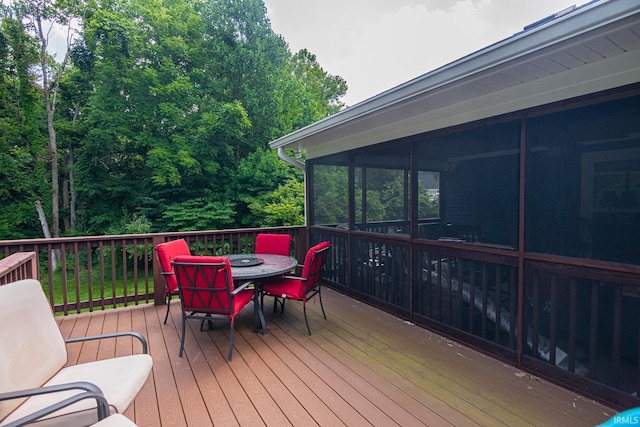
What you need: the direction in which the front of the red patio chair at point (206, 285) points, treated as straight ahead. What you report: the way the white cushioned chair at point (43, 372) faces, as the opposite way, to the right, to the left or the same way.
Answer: to the right

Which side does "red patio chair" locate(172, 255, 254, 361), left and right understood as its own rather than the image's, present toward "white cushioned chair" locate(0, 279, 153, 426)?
back

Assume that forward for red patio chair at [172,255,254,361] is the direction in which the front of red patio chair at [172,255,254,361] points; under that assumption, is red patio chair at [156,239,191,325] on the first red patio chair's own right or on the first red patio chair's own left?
on the first red patio chair's own left

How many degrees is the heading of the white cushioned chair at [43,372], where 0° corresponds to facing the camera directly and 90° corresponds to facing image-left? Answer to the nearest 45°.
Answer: approximately 315°

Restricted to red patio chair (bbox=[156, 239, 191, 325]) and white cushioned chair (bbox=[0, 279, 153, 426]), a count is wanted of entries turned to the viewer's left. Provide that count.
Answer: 0

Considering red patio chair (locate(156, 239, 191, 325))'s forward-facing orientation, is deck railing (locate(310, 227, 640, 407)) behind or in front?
in front

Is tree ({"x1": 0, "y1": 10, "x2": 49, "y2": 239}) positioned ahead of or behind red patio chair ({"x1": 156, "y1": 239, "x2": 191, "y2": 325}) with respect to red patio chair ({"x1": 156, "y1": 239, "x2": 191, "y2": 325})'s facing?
behind

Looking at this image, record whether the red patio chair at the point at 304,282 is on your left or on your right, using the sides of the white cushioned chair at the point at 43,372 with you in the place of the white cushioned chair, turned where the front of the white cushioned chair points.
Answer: on your left

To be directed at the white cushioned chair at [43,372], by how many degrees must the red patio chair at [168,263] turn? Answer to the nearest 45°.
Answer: approximately 45° to its right

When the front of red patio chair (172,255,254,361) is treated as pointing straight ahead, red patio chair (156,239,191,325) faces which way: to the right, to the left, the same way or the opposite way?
to the right

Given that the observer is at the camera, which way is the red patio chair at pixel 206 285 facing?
facing away from the viewer and to the right of the viewer

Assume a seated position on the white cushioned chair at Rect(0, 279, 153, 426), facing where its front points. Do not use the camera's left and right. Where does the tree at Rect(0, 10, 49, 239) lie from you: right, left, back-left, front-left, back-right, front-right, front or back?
back-left

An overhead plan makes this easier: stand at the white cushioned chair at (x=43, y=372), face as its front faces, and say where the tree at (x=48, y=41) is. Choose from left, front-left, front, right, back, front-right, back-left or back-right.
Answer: back-left

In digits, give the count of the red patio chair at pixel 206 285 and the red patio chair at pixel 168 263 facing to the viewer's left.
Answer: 0

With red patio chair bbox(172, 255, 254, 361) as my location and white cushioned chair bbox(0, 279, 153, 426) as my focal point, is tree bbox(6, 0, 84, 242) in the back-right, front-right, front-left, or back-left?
back-right
